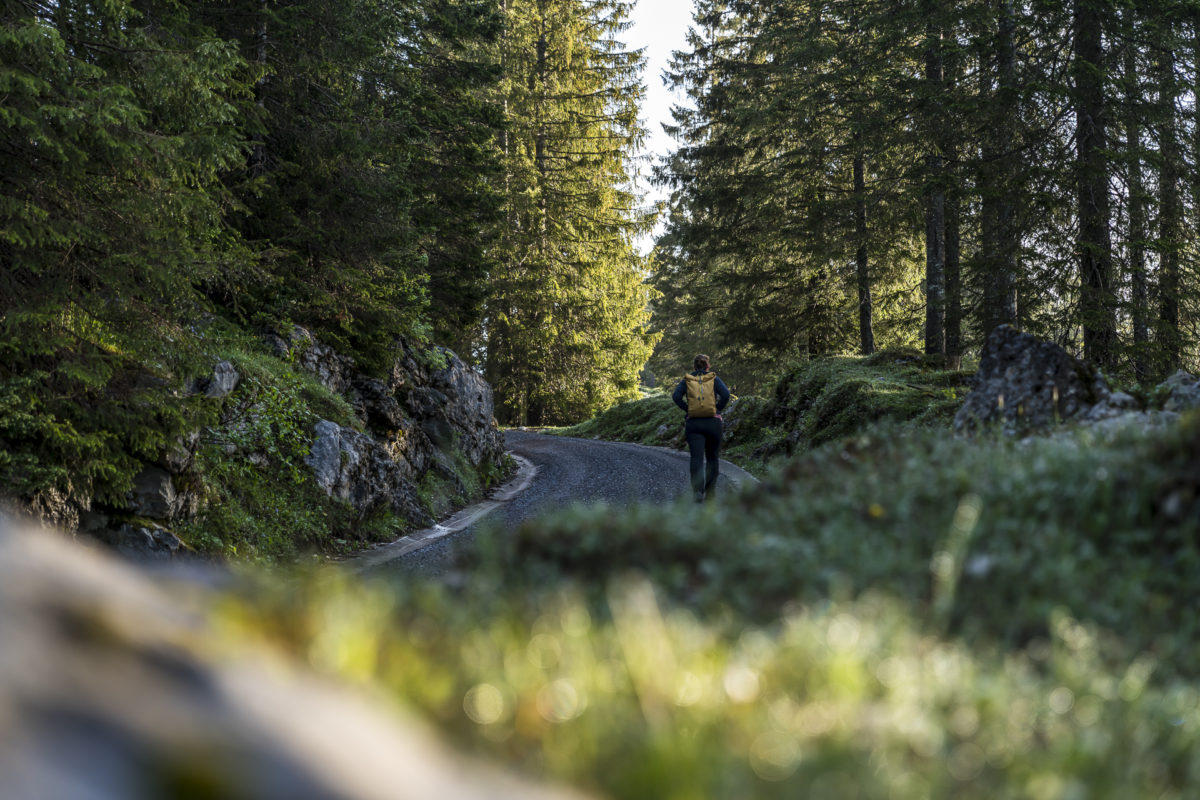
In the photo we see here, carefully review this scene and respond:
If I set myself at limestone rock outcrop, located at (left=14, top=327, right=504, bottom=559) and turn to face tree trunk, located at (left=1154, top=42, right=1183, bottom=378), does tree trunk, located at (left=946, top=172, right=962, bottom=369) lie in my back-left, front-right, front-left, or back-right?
front-left

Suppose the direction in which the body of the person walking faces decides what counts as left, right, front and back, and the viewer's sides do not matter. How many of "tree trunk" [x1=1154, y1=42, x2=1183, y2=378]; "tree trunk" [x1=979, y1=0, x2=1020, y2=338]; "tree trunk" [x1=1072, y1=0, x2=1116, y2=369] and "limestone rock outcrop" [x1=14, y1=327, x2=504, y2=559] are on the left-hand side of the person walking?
1

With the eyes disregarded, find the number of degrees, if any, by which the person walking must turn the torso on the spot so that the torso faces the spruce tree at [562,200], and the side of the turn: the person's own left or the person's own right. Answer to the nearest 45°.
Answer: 0° — they already face it

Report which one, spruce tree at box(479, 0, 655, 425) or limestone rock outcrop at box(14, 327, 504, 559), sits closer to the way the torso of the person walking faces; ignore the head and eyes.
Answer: the spruce tree

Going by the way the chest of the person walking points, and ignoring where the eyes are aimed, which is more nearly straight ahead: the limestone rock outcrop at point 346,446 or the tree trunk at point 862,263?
the tree trunk

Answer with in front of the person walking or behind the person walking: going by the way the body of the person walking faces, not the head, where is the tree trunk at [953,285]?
in front

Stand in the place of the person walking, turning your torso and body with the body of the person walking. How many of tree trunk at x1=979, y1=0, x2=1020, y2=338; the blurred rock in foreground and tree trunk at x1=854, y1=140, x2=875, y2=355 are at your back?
1

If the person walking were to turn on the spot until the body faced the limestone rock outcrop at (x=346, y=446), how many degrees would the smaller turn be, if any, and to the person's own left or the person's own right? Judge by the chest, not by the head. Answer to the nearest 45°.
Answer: approximately 90° to the person's own left

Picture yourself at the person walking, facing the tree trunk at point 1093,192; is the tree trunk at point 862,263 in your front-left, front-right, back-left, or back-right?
front-left

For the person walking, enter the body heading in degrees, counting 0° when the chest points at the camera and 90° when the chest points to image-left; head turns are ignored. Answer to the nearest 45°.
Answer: approximately 180°

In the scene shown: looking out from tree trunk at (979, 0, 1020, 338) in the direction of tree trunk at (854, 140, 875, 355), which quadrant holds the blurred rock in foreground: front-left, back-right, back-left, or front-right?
back-left
